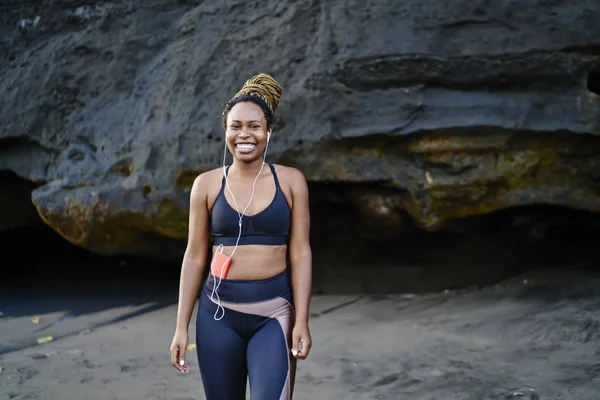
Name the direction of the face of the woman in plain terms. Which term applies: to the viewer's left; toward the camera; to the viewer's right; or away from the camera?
toward the camera

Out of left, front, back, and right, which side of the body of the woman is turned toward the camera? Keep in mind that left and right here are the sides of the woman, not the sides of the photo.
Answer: front
